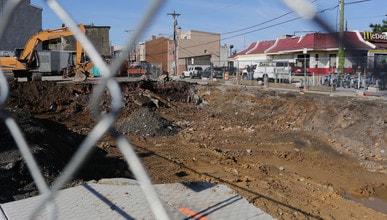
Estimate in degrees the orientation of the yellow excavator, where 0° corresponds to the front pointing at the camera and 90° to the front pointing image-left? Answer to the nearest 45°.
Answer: approximately 270°

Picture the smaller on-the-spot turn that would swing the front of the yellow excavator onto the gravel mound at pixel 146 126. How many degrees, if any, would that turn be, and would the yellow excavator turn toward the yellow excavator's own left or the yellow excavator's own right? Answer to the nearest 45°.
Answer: approximately 90° to the yellow excavator's own right

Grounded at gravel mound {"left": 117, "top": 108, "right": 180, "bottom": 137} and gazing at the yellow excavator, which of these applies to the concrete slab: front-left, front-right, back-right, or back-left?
back-left

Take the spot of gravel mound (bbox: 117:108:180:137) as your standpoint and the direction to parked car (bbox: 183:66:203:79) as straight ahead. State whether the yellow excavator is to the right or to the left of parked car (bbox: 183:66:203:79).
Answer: left

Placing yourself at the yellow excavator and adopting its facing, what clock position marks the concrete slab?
The concrete slab is roughly at 3 o'clock from the yellow excavator.
